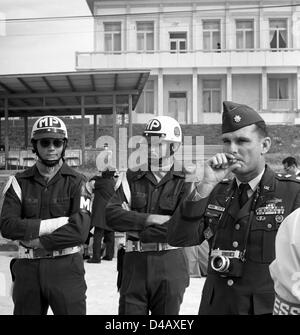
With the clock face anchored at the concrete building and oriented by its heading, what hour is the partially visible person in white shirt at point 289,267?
The partially visible person in white shirt is roughly at 12 o'clock from the concrete building.

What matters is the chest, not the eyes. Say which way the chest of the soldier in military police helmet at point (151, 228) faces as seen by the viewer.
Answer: toward the camera

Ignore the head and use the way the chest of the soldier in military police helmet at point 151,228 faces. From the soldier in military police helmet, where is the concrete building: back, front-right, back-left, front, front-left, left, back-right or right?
back

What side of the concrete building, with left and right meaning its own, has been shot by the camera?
front

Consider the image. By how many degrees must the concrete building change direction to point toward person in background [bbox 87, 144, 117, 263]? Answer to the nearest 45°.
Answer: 0° — it already faces them

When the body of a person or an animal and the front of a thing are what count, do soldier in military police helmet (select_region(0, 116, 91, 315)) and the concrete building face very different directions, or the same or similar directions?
same or similar directions

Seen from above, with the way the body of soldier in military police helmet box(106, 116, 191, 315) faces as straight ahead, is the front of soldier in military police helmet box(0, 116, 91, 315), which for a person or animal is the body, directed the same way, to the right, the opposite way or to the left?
the same way

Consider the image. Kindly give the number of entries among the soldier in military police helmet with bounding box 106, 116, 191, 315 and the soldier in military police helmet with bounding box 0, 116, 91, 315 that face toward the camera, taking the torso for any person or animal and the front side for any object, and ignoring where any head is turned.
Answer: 2

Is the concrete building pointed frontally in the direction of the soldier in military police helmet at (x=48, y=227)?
yes

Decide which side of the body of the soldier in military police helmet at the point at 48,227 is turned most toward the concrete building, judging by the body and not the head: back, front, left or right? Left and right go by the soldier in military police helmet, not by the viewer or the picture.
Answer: back

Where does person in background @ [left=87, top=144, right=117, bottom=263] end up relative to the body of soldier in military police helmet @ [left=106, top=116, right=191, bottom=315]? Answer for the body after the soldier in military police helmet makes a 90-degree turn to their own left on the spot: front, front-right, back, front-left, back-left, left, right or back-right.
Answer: left

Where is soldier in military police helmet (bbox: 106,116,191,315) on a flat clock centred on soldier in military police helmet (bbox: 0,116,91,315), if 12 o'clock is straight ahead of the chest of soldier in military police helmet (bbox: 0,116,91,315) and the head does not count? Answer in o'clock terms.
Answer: soldier in military police helmet (bbox: 106,116,191,315) is roughly at 9 o'clock from soldier in military police helmet (bbox: 0,116,91,315).

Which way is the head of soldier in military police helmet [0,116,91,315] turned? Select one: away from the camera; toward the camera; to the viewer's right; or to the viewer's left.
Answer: toward the camera

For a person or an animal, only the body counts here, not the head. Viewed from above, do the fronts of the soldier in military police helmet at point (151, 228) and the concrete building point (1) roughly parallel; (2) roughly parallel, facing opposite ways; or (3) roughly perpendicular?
roughly parallel
